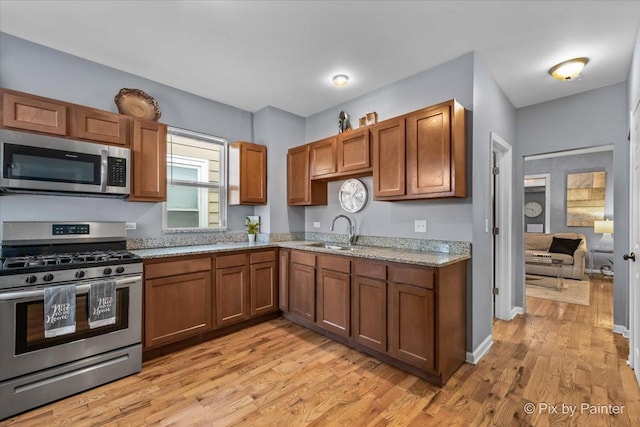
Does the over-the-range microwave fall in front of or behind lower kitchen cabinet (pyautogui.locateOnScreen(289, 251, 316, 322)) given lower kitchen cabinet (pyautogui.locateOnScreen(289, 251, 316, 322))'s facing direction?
in front

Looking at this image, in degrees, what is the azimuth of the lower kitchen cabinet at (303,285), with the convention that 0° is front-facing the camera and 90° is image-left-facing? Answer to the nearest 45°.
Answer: approximately 45°

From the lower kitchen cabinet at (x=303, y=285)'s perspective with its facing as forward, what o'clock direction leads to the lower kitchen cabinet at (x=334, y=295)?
the lower kitchen cabinet at (x=334, y=295) is roughly at 9 o'clock from the lower kitchen cabinet at (x=303, y=285).

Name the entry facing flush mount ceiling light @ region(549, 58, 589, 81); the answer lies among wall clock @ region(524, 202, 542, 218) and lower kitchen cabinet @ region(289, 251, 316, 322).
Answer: the wall clock

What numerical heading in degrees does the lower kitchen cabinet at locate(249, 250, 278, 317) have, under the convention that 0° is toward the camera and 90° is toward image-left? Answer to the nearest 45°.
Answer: approximately 315°

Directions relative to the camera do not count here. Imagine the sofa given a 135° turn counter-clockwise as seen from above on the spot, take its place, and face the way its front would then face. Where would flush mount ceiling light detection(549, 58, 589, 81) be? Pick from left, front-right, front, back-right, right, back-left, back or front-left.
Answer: back-right

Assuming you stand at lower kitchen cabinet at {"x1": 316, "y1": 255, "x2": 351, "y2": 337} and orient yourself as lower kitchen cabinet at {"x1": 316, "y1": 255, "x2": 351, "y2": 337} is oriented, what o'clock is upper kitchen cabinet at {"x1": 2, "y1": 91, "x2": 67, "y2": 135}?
The upper kitchen cabinet is roughly at 1 o'clock from the lower kitchen cabinet.

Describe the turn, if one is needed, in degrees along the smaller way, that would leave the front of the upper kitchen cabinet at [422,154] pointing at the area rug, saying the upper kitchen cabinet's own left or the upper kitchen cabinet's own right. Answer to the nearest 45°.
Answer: approximately 180°

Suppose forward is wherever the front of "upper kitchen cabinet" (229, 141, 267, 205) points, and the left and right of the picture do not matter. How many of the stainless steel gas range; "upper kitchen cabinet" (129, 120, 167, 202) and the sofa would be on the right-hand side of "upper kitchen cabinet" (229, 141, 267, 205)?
2

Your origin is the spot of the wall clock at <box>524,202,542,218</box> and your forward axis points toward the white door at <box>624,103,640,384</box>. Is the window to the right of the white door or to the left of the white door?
right

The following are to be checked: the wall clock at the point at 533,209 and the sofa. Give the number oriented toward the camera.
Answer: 2

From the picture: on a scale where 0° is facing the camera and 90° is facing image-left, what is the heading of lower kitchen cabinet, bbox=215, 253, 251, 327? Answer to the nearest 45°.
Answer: approximately 315°

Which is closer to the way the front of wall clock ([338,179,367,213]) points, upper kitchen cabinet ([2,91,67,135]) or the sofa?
the upper kitchen cabinet

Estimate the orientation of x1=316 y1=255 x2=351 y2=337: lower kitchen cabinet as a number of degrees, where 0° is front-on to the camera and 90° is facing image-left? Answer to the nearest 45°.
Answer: approximately 45°
